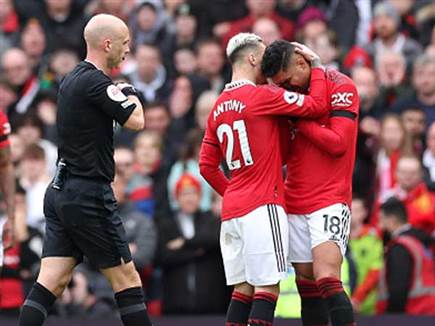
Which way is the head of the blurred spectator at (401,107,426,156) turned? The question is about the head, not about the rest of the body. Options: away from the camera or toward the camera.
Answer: toward the camera

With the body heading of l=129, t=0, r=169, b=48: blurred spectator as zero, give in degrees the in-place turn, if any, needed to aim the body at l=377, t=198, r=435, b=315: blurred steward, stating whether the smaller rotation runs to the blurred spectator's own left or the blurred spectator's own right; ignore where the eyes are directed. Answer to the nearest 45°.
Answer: approximately 45° to the blurred spectator's own left

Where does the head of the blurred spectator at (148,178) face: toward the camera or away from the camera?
toward the camera

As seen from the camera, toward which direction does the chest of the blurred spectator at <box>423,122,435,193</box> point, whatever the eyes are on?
toward the camera

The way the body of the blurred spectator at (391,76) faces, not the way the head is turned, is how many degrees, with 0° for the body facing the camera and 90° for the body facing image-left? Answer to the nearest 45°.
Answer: approximately 0°

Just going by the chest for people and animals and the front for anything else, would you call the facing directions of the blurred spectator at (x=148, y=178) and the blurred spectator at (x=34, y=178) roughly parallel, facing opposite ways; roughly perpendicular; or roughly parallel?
roughly parallel

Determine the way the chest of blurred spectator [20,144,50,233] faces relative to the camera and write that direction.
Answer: toward the camera

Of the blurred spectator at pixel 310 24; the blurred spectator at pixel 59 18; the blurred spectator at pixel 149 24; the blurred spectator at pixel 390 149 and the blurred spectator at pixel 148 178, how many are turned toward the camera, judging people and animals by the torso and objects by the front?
5

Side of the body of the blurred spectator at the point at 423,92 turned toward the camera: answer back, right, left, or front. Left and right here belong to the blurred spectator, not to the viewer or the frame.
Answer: front

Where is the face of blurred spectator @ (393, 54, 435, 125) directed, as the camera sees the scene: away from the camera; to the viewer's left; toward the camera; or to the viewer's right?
toward the camera

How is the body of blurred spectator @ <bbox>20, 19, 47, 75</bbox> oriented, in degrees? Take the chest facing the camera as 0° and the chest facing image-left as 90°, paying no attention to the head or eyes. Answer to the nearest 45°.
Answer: approximately 0°

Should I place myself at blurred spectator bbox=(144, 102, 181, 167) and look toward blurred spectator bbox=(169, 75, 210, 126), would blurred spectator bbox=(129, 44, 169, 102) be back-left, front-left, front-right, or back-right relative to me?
front-left

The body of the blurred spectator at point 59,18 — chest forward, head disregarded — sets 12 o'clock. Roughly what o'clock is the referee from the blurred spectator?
The referee is roughly at 12 o'clock from the blurred spectator.

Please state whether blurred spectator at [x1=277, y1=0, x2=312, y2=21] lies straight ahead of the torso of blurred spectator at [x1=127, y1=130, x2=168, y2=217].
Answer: no

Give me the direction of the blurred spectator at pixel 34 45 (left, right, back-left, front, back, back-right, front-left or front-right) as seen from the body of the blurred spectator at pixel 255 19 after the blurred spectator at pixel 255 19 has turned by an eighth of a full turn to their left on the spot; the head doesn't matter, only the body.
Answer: back-right

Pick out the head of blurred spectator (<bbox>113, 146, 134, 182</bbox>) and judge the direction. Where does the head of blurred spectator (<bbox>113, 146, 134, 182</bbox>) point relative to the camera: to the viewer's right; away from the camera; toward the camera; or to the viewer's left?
toward the camera
